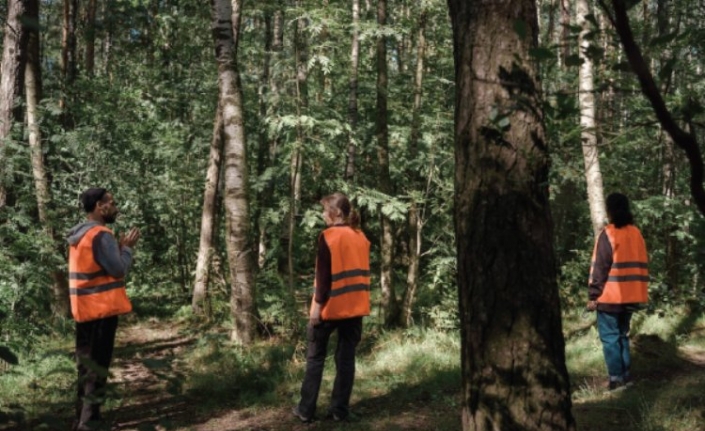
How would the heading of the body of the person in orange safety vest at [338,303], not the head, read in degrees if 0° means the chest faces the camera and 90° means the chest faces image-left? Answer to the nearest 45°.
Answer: approximately 135°

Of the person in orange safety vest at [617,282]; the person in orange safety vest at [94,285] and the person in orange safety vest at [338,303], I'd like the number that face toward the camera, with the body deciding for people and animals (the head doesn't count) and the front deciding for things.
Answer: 0

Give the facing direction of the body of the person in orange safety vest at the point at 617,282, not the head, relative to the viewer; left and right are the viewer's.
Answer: facing away from the viewer and to the left of the viewer

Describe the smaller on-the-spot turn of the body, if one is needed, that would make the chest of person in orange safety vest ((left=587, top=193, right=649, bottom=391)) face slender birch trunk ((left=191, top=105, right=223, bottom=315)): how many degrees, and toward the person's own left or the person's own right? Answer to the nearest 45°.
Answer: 0° — they already face it

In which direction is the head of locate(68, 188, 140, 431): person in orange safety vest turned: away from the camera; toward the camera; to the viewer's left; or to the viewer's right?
to the viewer's right

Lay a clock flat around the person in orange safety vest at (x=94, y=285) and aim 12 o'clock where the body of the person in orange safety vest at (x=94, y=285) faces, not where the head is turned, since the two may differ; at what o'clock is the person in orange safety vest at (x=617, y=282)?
the person in orange safety vest at (x=617, y=282) is roughly at 2 o'clock from the person in orange safety vest at (x=94, y=285).

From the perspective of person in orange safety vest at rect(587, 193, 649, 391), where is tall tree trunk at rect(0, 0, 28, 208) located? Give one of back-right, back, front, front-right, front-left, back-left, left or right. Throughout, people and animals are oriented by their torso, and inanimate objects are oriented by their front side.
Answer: front-left

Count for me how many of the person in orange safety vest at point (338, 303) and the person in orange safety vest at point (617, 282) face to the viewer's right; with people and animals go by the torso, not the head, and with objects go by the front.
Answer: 0

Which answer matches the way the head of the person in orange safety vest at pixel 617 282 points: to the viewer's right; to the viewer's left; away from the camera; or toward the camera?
away from the camera

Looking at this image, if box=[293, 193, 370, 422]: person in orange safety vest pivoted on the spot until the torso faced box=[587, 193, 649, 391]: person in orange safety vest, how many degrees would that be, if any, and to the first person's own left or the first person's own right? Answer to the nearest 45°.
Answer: approximately 135° to the first person's own right

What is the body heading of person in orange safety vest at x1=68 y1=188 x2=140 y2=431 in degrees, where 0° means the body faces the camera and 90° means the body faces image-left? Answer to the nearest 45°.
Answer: approximately 225°

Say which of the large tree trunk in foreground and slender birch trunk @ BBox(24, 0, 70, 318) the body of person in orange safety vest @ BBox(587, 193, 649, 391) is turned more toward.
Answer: the slender birch trunk

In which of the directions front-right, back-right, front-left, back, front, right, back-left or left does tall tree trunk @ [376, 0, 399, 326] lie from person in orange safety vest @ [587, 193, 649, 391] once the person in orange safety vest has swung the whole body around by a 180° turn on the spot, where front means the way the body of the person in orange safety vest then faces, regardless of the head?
back

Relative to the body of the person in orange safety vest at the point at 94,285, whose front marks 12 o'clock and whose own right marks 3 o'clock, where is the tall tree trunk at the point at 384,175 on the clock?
The tall tree trunk is roughly at 12 o'clock from the person in orange safety vest.

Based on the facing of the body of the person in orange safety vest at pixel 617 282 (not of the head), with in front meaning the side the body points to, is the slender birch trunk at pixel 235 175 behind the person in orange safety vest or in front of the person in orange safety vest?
in front
